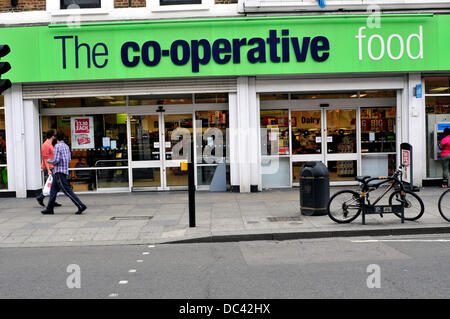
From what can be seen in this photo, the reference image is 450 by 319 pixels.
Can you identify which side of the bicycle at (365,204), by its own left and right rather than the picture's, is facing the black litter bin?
back

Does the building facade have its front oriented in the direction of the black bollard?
yes

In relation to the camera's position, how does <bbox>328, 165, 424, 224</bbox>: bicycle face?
facing to the right of the viewer

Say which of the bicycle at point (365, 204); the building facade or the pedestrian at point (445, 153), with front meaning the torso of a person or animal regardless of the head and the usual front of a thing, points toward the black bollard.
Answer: the building facade

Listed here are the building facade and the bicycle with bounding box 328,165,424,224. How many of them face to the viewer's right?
1

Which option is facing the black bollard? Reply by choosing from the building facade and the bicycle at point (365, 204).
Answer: the building facade

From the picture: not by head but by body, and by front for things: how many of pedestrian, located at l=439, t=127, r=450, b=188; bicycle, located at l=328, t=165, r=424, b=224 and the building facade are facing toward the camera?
1

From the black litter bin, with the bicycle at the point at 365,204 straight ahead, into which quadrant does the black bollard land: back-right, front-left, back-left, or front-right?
back-right

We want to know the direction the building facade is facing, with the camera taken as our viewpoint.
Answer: facing the viewer

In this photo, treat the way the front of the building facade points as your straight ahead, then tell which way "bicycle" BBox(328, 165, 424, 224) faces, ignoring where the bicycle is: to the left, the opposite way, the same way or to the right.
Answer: to the left

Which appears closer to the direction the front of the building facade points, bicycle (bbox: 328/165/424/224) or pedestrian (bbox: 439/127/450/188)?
the bicycle
